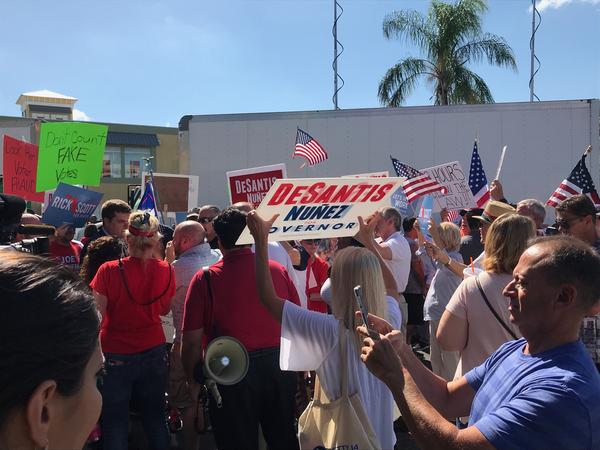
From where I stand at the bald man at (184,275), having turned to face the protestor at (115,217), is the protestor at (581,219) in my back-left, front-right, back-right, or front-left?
back-right

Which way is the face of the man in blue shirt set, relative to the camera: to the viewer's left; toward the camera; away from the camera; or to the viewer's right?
to the viewer's left

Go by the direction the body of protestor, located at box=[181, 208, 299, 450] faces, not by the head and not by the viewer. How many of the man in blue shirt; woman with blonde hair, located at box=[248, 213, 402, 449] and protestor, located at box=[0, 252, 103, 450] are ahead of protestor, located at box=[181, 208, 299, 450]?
0

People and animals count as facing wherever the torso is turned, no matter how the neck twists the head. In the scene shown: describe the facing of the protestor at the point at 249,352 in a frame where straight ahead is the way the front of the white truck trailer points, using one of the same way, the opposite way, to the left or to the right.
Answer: to the right

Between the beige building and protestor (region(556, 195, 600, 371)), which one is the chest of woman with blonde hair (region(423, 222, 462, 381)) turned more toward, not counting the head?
the beige building

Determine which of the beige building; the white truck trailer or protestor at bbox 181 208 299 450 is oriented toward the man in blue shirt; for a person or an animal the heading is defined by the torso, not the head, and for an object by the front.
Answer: the beige building

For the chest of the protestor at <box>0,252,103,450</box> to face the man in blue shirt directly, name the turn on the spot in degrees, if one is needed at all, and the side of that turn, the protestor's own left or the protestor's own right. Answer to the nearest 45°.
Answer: approximately 45° to the protestor's own right

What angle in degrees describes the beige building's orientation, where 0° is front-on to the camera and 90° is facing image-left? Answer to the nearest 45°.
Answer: approximately 0°

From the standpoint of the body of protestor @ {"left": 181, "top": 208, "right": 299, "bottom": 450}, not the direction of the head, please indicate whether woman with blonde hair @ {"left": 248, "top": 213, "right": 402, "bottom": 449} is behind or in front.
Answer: behind

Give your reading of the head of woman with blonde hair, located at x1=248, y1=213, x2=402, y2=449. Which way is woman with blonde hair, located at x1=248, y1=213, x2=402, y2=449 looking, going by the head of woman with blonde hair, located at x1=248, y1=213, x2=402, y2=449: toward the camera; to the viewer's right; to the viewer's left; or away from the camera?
away from the camera

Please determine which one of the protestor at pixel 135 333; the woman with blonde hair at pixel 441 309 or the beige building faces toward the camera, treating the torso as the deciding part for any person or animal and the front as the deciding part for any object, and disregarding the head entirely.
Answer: the beige building

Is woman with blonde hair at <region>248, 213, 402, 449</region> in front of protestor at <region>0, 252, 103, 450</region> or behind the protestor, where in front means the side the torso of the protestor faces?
in front

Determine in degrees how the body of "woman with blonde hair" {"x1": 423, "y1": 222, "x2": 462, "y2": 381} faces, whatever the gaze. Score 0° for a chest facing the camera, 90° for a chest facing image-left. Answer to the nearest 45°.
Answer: approximately 135°

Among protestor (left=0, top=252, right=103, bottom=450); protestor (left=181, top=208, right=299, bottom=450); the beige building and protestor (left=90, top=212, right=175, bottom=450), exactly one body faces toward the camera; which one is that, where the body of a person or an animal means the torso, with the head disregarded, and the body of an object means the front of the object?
the beige building

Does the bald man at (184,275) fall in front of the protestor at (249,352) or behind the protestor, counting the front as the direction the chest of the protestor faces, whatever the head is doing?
in front
